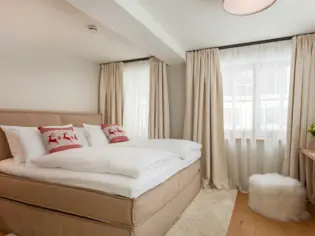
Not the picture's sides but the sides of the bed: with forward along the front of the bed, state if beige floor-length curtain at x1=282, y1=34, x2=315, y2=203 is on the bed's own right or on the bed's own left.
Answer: on the bed's own left

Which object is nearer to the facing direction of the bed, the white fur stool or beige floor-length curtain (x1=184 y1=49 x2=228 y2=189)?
the white fur stool

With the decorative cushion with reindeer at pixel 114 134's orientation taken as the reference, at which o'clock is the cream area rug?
The cream area rug is roughly at 12 o'clock from the decorative cushion with reindeer.

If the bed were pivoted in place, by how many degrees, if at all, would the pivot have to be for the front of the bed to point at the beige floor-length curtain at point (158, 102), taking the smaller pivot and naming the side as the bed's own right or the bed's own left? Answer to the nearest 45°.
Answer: approximately 90° to the bed's own left

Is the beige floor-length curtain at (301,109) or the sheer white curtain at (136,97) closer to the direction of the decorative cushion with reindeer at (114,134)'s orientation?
the beige floor-length curtain

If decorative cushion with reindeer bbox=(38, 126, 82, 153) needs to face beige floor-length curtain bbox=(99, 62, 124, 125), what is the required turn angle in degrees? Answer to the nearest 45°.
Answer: approximately 90° to its left

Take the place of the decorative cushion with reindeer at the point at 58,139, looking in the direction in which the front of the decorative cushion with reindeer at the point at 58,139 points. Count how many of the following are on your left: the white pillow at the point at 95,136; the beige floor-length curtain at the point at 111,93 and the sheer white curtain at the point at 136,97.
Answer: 3

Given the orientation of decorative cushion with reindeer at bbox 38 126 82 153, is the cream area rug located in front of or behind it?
in front

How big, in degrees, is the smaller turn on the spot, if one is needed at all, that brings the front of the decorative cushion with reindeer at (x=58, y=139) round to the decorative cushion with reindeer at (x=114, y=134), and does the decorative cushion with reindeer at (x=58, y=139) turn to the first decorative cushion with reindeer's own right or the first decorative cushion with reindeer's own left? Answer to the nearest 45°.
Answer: approximately 90° to the first decorative cushion with reindeer's own left

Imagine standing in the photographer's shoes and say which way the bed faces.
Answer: facing the viewer and to the right of the viewer

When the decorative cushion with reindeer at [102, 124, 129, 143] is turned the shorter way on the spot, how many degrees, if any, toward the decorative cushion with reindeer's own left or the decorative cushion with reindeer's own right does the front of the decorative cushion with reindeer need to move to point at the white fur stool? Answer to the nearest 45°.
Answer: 0° — it already faces it

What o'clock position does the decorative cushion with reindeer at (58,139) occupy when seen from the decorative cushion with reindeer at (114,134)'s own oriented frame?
the decorative cushion with reindeer at (58,139) is roughly at 3 o'clock from the decorative cushion with reindeer at (114,134).

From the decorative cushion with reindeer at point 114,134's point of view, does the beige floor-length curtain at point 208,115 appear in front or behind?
in front

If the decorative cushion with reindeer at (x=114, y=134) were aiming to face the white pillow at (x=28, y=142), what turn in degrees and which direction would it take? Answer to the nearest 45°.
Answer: approximately 90° to its right
